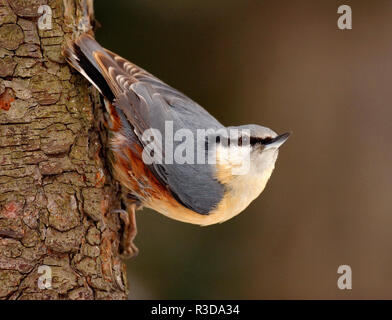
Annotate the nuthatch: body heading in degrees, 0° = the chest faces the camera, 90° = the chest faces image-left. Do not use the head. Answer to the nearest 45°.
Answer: approximately 270°
